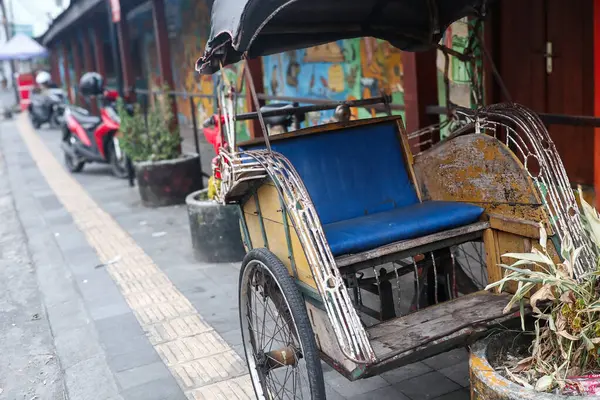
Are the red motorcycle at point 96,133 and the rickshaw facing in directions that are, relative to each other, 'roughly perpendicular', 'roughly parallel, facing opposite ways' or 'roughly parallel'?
roughly parallel

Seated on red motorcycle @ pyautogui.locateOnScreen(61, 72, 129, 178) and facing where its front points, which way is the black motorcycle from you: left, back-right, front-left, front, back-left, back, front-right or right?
back-left

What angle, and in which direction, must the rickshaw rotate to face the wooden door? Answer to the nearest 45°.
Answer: approximately 90° to its left

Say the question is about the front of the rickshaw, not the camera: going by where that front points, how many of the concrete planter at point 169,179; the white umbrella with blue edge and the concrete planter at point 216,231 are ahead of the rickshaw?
0

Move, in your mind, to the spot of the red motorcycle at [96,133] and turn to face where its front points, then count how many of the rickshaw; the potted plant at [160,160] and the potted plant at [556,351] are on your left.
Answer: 0

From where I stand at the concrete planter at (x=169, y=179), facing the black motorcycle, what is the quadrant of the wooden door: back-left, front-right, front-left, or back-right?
back-right

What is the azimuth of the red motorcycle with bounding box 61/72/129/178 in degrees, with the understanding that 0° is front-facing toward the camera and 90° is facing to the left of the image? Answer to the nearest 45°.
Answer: approximately 315°

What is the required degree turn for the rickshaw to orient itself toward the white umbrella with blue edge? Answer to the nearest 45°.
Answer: approximately 180°

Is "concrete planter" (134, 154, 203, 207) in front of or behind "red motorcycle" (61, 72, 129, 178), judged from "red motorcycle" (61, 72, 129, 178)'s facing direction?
in front

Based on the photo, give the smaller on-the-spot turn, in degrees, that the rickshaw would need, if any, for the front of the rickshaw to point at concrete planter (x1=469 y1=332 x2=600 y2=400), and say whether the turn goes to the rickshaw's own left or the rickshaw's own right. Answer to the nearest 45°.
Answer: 0° — it already faces it

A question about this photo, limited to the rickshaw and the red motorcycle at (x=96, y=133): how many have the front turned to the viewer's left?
0

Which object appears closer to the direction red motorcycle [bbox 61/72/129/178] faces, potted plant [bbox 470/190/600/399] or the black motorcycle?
the potted plant
